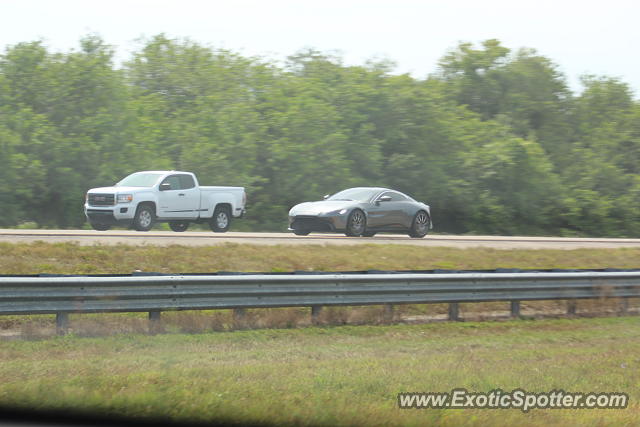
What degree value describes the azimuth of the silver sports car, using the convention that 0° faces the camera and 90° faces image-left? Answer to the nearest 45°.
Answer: approximately 45°

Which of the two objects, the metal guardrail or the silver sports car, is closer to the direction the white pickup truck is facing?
the metal guardrail

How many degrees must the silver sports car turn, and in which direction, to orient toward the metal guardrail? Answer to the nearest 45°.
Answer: approximately 45° to its left

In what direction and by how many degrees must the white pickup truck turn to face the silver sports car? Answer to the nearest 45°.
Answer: approximately 135° to its left

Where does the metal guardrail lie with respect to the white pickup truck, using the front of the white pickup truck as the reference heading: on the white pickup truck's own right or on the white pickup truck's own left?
on the white pickup truck's own left

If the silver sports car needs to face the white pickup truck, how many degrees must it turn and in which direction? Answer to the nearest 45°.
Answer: approximately 45° to its right
